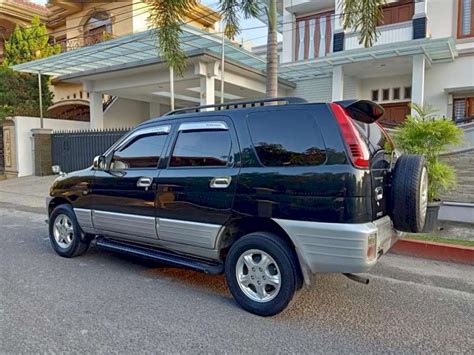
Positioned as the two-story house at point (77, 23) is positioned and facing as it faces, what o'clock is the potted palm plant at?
The potted palm plant is roughly at 10 o'clock from the two-story house.

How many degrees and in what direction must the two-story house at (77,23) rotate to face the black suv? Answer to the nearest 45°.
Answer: approximately 45° to its left

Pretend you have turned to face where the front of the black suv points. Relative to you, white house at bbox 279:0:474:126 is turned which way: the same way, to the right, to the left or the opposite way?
to the left

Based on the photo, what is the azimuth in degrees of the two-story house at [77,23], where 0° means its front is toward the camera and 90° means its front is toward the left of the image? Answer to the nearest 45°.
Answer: approximately 45°

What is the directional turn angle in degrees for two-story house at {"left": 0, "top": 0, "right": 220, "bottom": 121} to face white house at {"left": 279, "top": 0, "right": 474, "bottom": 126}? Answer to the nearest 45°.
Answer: approximately 90° to its left

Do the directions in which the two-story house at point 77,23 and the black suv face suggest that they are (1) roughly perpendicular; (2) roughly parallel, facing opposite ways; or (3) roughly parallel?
roughly perpendicular

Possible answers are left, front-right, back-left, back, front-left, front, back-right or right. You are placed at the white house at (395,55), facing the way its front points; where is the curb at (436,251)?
front-left

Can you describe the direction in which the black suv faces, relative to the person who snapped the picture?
facing away from the viewer and to the left of the viewer

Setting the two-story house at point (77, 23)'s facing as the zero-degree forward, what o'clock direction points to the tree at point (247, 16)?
The tree is roughly at 10 o'clock from the two-story house.

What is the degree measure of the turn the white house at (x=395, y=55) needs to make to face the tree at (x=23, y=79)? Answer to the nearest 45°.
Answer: approximately 45° to its right
